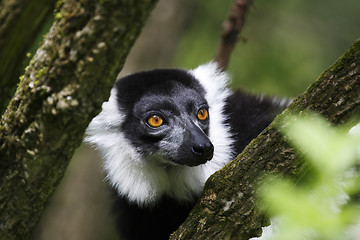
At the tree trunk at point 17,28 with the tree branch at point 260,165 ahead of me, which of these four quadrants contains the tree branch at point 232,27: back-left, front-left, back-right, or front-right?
front-left

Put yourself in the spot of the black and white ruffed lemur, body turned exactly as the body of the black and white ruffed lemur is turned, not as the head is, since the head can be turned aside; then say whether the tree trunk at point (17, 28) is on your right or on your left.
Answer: on your right

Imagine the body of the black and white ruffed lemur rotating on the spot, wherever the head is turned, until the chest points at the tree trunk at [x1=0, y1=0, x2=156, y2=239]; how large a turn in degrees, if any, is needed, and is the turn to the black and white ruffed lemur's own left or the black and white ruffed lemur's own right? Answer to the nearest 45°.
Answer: approximately 45° to the black and white ruffed lemur's own right

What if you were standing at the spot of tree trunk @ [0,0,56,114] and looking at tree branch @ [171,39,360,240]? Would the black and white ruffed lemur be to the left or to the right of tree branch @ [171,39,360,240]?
left

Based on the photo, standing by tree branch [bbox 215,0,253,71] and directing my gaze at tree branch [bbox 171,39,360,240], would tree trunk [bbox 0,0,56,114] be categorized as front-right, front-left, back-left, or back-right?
front-right
